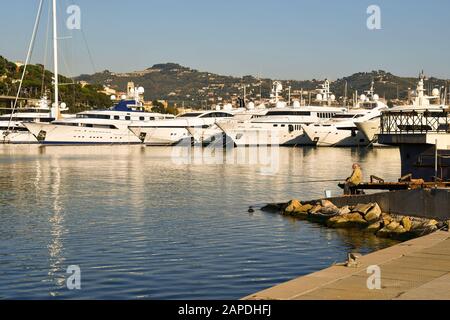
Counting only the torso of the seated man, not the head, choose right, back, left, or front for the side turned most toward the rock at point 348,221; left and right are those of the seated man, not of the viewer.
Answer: left

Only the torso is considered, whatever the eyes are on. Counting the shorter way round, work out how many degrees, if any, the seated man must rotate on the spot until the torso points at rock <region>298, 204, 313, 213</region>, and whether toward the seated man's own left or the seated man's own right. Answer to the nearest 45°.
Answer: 0° — they already face it

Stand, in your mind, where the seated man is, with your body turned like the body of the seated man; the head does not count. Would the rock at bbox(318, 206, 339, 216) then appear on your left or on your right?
on your left

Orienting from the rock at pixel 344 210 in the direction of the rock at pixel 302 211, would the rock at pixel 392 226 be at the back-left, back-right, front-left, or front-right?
back-left

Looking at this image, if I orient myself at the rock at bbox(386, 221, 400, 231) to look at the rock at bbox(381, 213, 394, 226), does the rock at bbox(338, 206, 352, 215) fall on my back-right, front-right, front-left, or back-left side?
front-left

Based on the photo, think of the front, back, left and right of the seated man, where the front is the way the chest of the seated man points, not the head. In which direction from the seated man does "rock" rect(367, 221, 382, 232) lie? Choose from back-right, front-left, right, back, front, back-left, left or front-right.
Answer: left

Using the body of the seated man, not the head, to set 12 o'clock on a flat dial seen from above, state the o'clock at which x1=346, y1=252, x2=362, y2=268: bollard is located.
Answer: The bollard is roughly at 9 o'clock from the seated man.

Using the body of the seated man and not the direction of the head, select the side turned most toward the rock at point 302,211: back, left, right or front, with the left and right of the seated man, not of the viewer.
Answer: front

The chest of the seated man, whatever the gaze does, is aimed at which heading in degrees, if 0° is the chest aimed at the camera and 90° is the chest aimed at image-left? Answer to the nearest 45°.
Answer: approximately 90°

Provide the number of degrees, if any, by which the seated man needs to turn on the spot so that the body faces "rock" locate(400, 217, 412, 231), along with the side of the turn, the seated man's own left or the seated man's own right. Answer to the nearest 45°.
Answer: approximately 90° to the seated man's own left

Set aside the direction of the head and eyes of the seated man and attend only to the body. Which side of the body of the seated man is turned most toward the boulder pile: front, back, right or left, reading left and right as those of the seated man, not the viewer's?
left

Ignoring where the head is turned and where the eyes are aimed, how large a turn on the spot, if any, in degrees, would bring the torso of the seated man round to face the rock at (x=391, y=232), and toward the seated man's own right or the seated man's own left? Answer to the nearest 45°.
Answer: approximately 90° to the seated man's own left
